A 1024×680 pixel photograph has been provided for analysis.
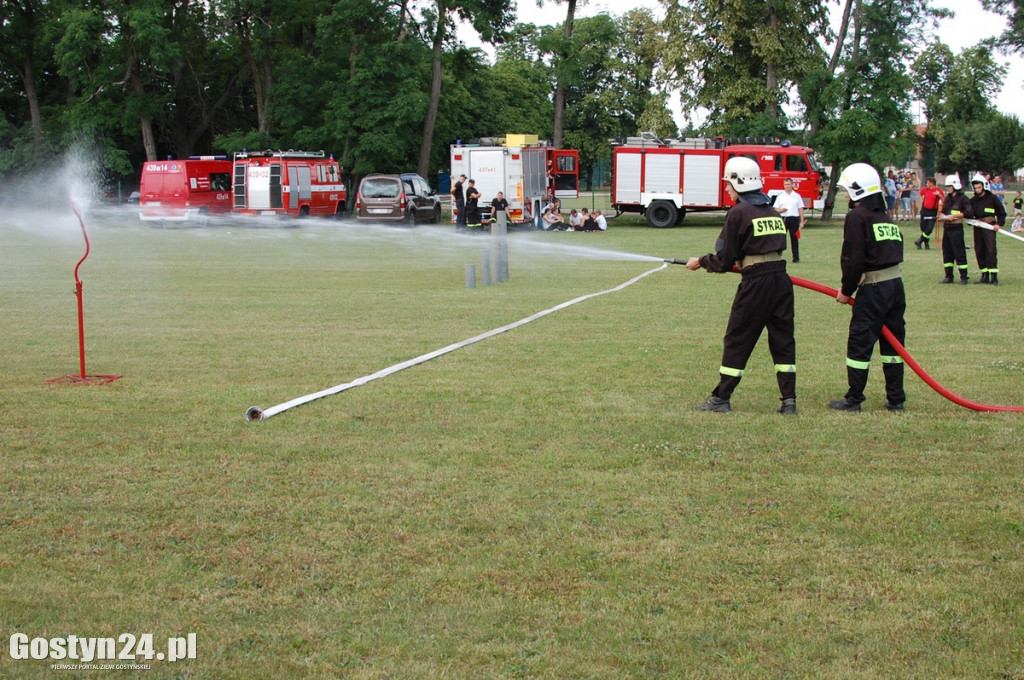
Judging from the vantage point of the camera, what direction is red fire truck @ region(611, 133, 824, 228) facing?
facing to the right of the viewer

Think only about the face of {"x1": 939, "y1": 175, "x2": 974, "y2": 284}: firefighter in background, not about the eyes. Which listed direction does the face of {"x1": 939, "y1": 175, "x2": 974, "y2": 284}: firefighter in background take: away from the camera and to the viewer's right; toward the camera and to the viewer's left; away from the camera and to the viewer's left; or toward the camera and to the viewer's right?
toward the camera and to the viewer's left

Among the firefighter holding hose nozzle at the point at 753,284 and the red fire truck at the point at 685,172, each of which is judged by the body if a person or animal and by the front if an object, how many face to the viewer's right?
1

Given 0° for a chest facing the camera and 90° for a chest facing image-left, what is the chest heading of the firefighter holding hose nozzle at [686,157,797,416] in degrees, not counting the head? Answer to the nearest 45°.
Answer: approximately 135°

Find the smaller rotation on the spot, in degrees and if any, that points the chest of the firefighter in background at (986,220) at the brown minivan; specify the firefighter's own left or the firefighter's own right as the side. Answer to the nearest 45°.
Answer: approximately 90° to the firefighter's own right

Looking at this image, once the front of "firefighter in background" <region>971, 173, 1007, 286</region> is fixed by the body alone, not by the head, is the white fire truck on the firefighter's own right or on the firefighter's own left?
on the firefighter's own right

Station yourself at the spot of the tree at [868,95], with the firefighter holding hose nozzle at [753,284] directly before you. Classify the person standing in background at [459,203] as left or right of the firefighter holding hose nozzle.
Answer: right

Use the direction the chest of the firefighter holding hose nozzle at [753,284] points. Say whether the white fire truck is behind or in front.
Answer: in front

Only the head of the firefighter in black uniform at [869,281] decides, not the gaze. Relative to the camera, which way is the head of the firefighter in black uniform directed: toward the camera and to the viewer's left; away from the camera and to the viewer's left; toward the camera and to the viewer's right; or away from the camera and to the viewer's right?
away from the camera and to the viewer's left

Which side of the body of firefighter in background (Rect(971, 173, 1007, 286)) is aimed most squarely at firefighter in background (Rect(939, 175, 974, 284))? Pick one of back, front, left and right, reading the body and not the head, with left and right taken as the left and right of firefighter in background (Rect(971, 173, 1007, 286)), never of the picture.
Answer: right
